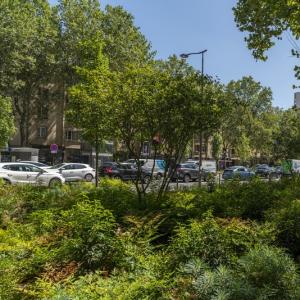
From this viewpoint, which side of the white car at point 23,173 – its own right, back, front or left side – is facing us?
right

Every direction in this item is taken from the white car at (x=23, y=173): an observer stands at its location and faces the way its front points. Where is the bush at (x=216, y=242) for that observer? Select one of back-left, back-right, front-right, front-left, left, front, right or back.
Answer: right

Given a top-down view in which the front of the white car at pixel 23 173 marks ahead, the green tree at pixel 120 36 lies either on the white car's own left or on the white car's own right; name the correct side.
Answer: on the white car's own left

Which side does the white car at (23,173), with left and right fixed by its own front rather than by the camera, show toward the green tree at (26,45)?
left

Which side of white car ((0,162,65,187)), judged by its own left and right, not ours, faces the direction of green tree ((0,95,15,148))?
left

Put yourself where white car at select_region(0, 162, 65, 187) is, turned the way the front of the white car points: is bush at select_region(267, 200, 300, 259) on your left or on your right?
on your right

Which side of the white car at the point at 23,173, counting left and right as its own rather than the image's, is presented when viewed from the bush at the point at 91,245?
right
